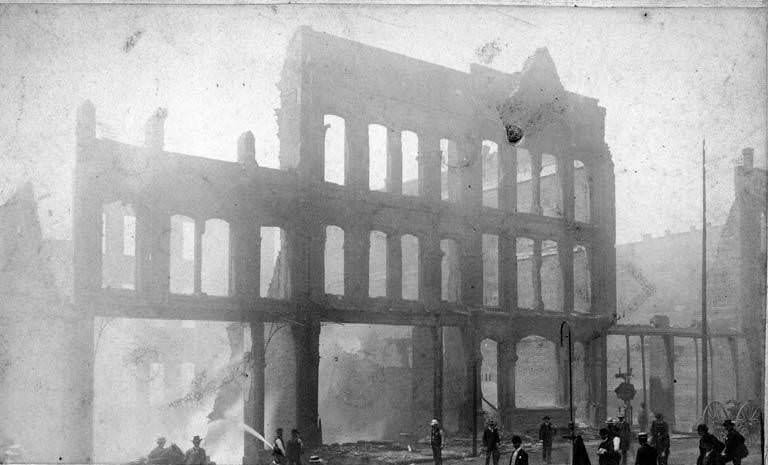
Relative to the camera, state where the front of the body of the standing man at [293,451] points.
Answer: away from the camera

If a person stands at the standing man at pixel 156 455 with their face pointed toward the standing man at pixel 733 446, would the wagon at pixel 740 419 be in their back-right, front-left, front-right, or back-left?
front-left

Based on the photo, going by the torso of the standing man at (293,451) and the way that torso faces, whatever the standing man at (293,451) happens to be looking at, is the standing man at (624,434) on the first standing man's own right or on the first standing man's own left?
on the first standing man's own right

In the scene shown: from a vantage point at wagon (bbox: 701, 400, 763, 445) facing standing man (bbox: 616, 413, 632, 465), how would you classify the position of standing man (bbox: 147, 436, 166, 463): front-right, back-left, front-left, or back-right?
front-right
